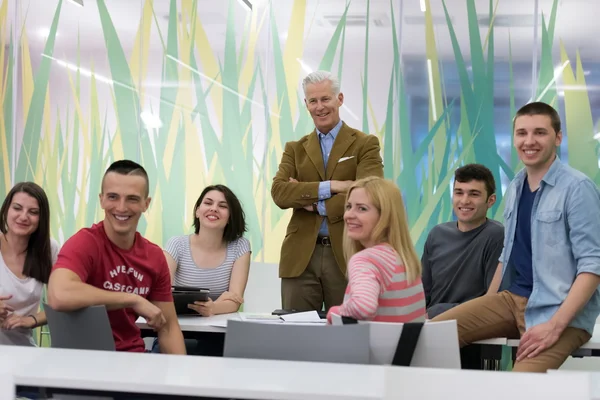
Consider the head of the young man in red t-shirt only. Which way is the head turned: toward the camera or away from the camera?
toward the camera

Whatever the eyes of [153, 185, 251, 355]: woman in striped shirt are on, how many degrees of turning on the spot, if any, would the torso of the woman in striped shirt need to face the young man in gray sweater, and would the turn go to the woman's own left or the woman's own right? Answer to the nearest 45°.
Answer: approximately 90° to the woman's own left

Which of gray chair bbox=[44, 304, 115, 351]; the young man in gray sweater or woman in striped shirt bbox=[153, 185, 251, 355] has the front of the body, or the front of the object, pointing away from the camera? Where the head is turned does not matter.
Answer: the gray chair

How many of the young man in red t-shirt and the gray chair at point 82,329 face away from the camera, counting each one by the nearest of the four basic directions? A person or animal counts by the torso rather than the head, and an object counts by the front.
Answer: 1

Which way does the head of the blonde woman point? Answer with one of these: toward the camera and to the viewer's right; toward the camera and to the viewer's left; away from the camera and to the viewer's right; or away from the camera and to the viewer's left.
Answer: toward the camera and to the viewer's left

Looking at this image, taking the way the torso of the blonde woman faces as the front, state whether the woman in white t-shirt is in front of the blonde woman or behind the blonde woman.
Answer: in front

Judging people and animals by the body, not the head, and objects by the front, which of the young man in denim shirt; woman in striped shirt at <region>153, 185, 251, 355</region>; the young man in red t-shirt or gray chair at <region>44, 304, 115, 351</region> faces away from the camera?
the gray chair

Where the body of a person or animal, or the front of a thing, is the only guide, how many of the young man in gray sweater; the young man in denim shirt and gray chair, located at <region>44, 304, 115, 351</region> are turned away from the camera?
1

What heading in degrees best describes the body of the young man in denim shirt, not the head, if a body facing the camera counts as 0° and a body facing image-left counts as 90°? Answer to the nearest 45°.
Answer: approximately 45°

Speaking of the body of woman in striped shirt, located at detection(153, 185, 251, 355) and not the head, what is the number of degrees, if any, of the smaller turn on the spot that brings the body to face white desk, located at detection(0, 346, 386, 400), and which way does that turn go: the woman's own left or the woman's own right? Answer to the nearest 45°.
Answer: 0° — they already face it

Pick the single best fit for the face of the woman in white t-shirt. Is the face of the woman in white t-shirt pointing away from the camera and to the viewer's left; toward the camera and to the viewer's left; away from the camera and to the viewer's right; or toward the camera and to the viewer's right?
toward the camera and to the viewer's right

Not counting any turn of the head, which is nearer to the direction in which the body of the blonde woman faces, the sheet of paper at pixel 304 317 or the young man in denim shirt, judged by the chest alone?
the sheet of paper

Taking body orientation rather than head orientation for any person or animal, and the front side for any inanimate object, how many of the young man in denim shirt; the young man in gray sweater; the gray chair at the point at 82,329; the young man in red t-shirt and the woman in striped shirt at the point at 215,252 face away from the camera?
1

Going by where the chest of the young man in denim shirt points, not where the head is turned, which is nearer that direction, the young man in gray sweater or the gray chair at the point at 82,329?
the gray chair

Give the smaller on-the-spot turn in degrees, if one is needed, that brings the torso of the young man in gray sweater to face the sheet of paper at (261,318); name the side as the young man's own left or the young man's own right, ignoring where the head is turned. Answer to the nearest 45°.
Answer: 0° — they already face it

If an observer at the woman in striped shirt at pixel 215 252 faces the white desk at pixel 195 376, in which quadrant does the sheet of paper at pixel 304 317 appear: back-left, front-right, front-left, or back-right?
front-left

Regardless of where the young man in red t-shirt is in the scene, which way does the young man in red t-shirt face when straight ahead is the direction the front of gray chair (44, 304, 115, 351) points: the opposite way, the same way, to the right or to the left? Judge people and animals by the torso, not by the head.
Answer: the opposite way

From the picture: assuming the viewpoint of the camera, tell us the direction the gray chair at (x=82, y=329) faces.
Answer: facing away from the viewer

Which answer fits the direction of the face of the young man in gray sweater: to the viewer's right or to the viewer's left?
to the viewer's left
